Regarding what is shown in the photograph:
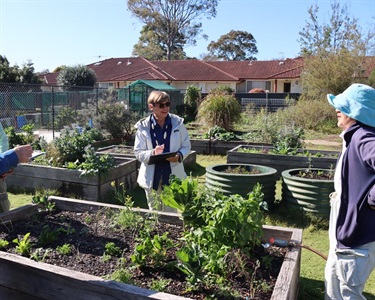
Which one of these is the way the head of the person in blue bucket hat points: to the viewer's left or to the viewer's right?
to the viewer's left

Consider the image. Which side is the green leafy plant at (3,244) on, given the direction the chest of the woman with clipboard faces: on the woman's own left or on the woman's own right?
on the woman's own right

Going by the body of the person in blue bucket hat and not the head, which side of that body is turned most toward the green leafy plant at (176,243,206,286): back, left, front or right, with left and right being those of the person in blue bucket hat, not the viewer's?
front

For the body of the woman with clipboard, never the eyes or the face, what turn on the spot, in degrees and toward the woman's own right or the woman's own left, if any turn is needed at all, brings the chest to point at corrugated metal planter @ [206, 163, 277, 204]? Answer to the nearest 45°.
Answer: approximately 135° to the woman's own left

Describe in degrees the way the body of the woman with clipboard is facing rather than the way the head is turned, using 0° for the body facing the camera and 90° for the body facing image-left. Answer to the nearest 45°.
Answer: approximately 0°

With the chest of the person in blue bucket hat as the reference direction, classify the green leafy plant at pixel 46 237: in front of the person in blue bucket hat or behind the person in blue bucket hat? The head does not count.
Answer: in front

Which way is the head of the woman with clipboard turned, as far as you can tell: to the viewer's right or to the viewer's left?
to the viewer's right

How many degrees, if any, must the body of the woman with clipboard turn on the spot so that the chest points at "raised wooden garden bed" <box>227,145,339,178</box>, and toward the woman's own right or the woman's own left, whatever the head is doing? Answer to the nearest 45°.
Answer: approximately 135° to the woman's own left

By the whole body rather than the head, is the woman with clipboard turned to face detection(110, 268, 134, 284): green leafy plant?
yes

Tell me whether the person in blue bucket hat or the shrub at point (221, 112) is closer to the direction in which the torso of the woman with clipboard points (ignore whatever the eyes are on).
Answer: the person in blue bucket hat

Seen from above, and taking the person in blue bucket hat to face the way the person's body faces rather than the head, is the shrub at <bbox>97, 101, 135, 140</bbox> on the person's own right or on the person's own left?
on the person's own right

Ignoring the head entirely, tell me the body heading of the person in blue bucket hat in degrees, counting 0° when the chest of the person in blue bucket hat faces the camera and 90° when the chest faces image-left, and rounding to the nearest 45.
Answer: approximately 90°
